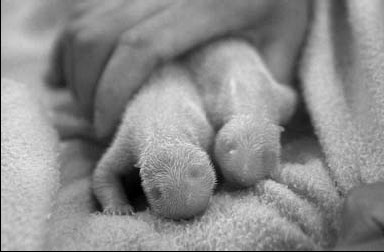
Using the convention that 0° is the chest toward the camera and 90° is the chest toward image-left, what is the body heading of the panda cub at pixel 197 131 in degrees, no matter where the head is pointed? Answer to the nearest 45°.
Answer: approximately 0°
